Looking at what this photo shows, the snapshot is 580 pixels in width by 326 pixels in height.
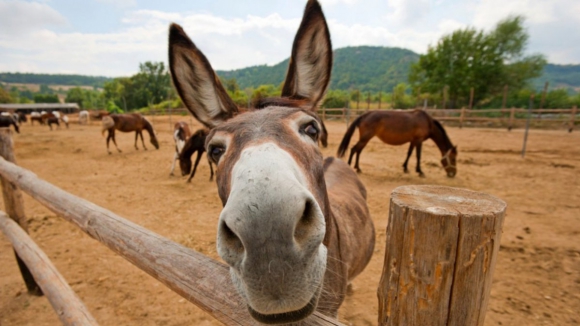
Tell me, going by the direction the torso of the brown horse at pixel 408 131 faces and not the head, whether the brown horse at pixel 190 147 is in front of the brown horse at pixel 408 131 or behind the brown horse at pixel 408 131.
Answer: behind

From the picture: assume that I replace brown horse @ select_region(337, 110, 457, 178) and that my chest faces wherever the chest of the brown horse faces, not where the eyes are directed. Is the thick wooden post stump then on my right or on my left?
on my right

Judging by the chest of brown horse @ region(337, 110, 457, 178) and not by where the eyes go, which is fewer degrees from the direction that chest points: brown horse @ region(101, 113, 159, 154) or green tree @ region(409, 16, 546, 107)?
the green tree

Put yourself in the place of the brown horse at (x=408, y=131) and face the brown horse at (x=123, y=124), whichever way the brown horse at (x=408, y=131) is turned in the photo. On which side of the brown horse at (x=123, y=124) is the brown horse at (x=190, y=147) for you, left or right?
left

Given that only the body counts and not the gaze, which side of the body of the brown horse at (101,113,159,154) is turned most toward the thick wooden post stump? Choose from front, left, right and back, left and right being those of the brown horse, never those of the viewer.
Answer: right

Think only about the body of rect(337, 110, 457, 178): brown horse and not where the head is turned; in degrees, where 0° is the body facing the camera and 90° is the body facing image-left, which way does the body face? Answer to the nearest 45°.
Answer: approximately 270°

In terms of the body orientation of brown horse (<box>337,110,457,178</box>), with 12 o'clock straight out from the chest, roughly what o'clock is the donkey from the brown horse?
The donkey is roughly at 3 o'clock from the brown horse.

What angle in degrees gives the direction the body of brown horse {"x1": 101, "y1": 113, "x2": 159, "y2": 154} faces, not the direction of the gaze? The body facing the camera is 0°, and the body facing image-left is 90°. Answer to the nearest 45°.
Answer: approximately 270°

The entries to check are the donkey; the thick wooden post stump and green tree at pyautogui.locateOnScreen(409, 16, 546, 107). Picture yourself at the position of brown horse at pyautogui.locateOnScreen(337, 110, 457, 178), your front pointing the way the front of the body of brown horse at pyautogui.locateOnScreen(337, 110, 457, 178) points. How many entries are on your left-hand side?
1

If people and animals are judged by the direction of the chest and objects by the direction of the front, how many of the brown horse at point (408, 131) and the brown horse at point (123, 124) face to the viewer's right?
2

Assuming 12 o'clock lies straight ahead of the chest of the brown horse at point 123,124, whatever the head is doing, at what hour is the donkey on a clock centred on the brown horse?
The donkey is roughly at 3 o'clock from the brown horse.
